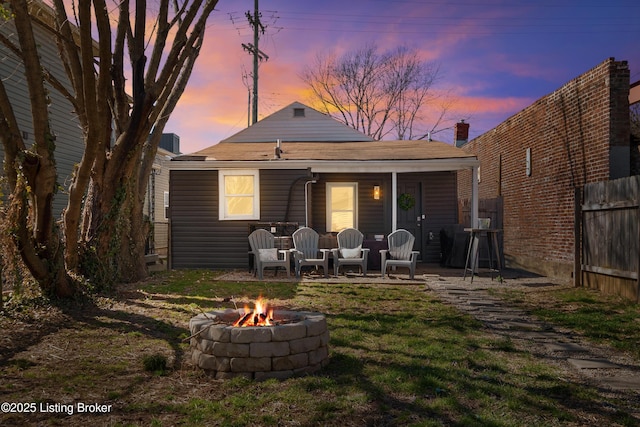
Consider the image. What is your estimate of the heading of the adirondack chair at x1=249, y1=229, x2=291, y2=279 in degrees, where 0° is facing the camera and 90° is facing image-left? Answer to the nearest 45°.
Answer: approximately 315°

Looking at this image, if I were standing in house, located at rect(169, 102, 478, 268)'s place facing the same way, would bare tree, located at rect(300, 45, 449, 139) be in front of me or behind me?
behind

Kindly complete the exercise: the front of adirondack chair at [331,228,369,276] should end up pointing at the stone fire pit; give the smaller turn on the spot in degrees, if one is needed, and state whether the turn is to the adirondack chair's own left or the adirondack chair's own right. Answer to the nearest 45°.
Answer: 0° — it already faces it

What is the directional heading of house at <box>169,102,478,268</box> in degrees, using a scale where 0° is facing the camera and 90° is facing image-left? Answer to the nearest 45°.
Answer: approximately 0°

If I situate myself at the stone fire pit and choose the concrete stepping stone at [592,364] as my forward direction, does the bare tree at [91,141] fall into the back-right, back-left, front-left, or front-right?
back-left

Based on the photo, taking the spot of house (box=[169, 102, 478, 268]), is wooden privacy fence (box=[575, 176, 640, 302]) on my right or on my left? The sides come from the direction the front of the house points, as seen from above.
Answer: on my left

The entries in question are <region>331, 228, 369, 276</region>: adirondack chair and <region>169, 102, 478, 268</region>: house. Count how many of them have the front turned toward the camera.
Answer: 2

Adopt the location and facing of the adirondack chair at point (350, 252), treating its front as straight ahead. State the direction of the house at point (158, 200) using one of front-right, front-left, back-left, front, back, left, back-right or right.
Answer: back-right

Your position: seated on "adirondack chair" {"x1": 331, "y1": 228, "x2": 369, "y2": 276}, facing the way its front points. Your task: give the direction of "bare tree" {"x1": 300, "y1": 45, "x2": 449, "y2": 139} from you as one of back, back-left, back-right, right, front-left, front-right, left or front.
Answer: back

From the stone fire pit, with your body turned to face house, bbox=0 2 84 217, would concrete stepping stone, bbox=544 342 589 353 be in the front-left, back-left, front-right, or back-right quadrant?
back-right

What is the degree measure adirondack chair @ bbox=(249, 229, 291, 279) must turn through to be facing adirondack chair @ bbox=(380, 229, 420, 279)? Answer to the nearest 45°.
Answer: approximately 45° to its left

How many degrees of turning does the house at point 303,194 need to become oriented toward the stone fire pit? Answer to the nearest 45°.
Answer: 0° — it already faces it

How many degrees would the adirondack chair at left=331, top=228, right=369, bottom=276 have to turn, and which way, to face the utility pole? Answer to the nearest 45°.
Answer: approximately 180°

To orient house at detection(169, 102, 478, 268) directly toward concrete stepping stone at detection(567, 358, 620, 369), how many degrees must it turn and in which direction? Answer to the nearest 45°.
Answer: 0° — it already faces it
